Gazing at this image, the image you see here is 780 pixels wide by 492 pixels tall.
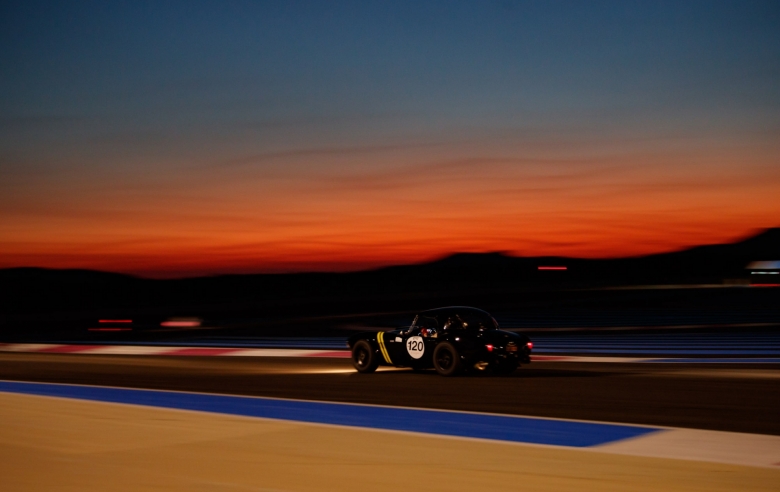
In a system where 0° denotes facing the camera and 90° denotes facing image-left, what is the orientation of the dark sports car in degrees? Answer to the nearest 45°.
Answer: approximately 135°
